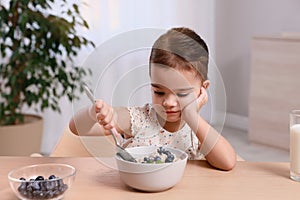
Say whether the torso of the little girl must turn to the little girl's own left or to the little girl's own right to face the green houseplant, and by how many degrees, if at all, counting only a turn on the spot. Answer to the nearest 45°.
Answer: approximately 180°

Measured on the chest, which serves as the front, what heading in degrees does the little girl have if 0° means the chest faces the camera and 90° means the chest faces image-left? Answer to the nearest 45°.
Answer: approximately 0°
